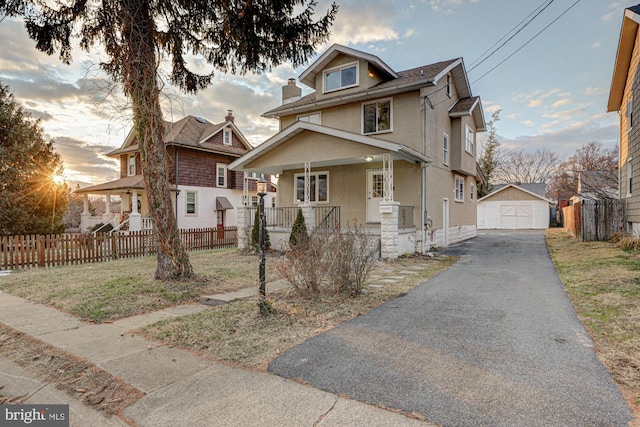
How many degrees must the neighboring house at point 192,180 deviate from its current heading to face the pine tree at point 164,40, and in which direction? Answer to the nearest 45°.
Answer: approximately 45° to its left

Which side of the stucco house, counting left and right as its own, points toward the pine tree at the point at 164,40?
front

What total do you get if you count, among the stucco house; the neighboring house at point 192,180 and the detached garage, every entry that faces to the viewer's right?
0

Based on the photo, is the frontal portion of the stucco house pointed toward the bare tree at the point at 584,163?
no

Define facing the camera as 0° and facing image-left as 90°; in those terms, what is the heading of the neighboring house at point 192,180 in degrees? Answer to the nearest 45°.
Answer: approximately 45°

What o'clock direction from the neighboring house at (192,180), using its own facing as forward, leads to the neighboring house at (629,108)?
the neighboring house at (629,108) is roughly at 9 o'clock from the neighboring house at (192,180).

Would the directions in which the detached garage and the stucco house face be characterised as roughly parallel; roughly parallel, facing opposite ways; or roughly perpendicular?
roughly parallel

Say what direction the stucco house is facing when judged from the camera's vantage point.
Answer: facing the viewer and to the left of the viewer

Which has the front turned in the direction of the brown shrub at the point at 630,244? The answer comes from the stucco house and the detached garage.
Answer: the detached garage

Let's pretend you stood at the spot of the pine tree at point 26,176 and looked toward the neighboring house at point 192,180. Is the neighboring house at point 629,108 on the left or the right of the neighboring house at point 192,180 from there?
right

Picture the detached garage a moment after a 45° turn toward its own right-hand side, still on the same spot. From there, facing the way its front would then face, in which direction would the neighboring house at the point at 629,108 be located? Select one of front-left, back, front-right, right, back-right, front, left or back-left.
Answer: front-left

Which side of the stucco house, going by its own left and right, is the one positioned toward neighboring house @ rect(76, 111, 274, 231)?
right

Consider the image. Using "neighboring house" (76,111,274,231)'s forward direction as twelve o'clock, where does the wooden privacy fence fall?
The wooden privacy fence is roughly at 9 o'clock from the neighboring house.

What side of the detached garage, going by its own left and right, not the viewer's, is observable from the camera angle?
front

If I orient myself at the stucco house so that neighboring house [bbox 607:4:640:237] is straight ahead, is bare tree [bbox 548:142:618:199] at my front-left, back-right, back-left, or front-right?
front-left

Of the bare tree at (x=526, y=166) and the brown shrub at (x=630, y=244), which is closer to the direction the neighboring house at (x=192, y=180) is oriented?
the brown shrub

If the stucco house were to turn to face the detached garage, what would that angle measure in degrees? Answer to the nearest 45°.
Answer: approximately 180°

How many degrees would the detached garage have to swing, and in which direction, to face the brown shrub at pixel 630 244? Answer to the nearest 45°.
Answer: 0° — it already faces it
